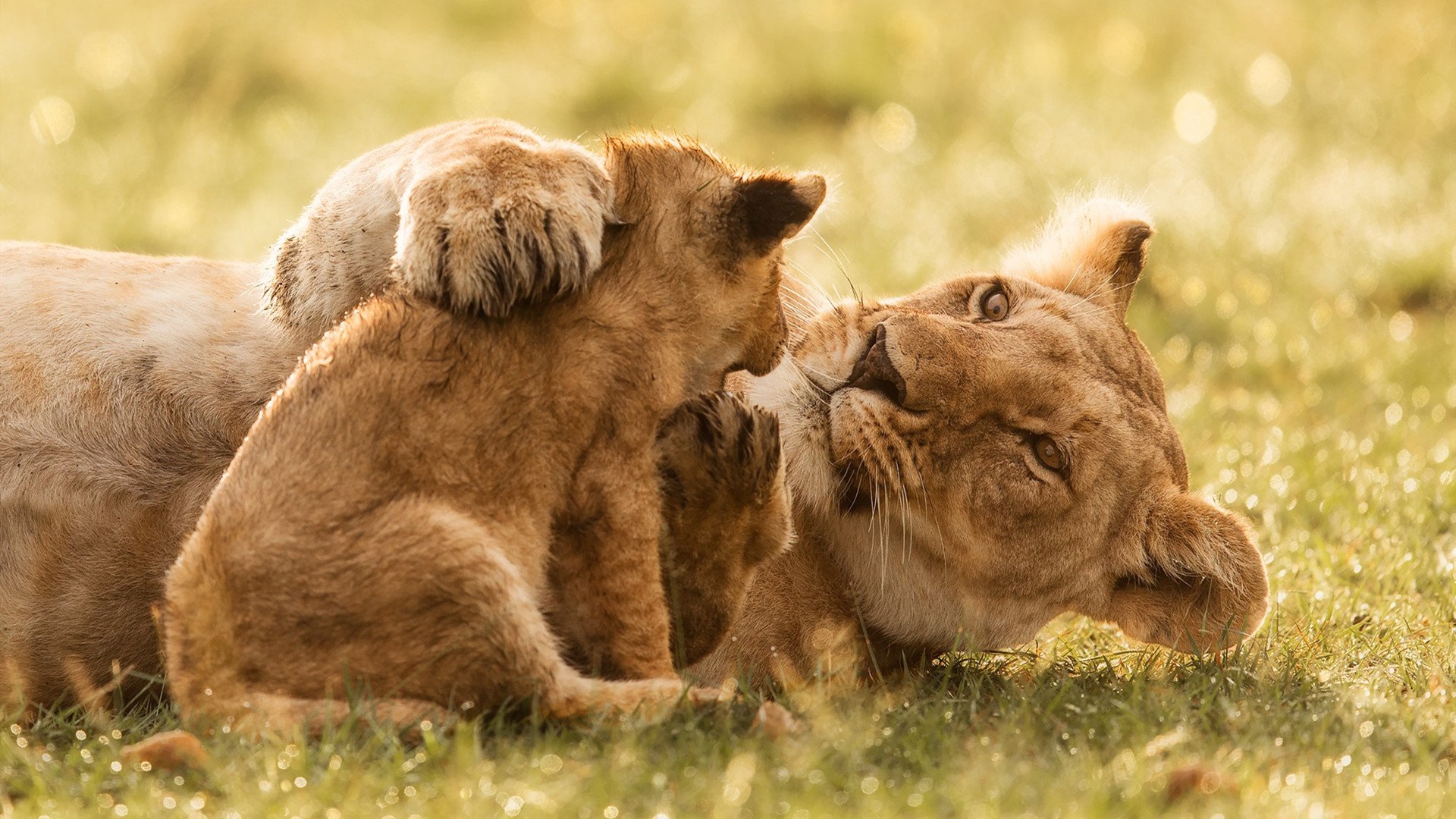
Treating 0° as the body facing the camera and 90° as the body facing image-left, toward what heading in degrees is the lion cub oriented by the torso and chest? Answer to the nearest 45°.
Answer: approximately 270°

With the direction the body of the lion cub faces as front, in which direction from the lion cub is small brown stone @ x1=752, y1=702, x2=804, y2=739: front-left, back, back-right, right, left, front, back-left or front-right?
front
